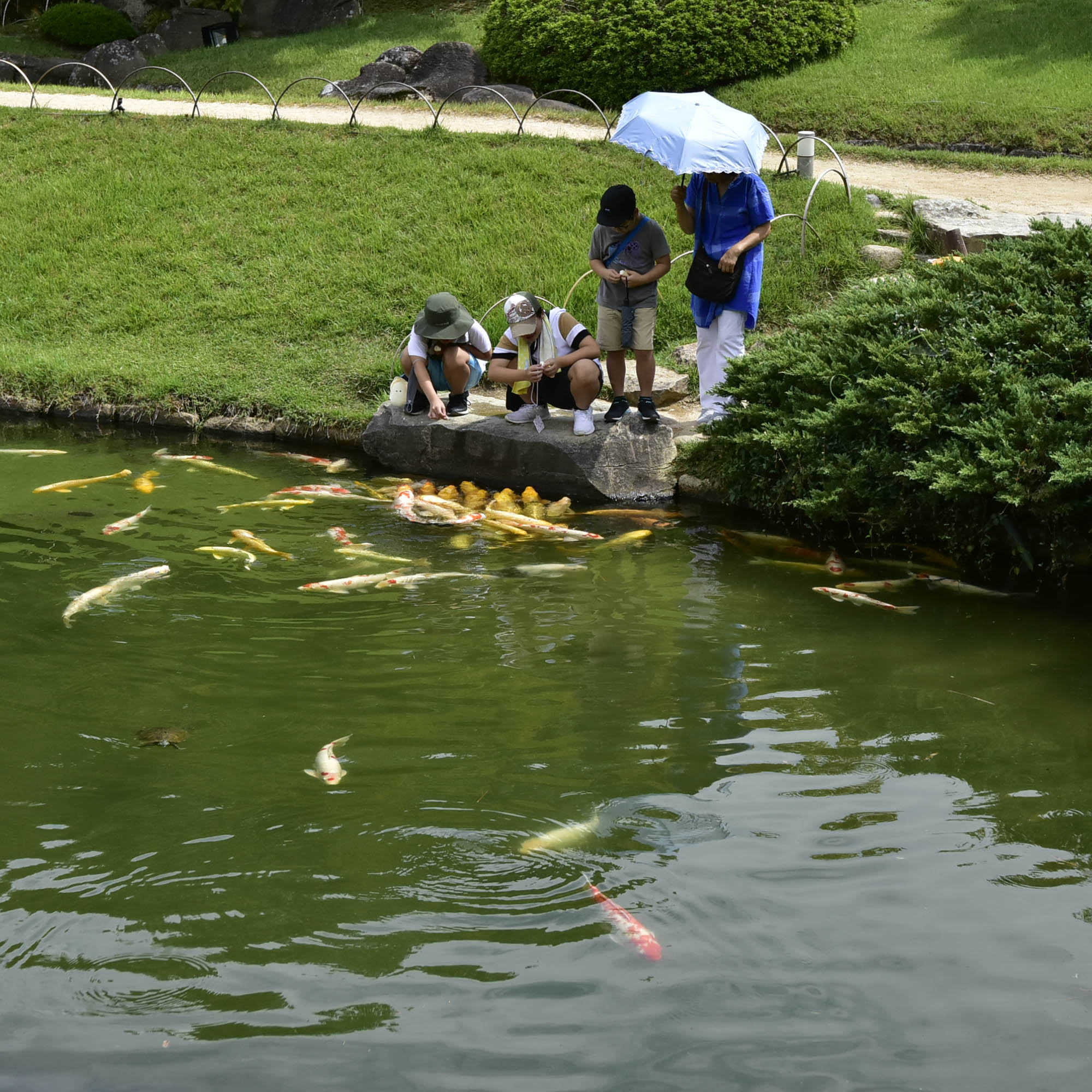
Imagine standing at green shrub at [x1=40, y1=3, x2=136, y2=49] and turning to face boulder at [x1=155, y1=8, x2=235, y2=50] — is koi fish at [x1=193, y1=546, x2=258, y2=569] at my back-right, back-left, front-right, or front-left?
front-right

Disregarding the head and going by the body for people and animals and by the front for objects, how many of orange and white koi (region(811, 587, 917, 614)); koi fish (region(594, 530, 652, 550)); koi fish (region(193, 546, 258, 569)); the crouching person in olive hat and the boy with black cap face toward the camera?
2

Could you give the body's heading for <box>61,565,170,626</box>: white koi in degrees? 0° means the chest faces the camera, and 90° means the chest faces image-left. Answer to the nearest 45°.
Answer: approximately 225°

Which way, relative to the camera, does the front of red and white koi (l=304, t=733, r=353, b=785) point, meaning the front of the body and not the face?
toward the camera

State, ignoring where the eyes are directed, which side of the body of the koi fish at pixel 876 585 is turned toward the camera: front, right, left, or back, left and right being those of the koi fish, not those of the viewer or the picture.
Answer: left

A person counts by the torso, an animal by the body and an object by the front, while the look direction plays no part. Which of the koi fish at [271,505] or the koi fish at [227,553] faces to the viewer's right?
the koi fish at [271,505]

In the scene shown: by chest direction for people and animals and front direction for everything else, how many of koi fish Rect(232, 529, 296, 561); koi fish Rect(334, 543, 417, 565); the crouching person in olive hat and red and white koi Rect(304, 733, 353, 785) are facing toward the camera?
2

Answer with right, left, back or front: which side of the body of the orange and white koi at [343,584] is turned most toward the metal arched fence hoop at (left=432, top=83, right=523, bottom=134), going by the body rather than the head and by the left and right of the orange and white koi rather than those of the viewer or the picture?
right
